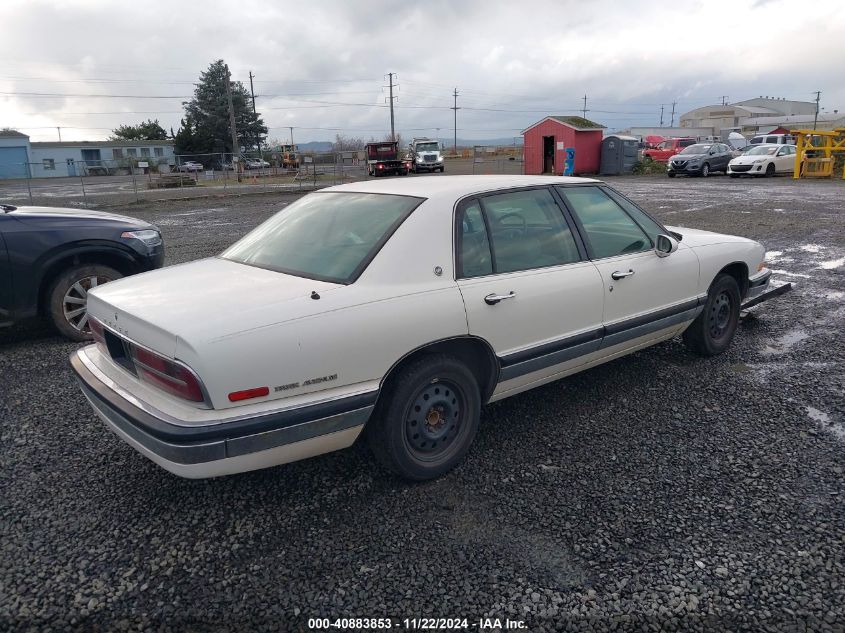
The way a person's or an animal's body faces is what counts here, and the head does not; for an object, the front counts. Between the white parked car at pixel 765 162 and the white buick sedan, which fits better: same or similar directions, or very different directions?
very different directions

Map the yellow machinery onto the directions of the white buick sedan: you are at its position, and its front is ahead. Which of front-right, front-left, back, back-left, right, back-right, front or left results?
front

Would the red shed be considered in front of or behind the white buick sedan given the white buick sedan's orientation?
in front

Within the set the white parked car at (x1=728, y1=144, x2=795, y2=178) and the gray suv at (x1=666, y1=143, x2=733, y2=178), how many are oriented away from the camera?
0

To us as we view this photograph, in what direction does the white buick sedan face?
facing away from the viewer and to the right of the viewer

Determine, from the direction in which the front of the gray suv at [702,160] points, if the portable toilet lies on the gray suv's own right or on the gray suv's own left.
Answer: on the gray suv's own right

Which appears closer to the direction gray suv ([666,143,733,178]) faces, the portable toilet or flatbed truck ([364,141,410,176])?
the flatbed truck

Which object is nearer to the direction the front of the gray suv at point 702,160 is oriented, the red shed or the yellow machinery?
the red shed

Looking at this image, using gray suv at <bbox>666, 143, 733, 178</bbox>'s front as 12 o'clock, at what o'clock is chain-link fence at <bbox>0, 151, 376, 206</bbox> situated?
The chain-link fence is roughly at 1 o'clock from the gray suv.

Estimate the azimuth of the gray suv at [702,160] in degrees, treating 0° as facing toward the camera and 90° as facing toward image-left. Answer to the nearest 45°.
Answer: approximately 45°

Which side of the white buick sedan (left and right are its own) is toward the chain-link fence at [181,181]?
left

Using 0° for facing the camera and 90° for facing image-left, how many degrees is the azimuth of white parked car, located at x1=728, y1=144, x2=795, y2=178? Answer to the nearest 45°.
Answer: approximately 45°

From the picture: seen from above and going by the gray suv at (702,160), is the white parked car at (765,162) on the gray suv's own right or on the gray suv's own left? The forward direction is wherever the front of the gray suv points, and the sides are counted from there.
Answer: on the gray suv's own left

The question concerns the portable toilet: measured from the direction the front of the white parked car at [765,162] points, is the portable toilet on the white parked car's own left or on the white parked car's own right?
on the white parked car's own right

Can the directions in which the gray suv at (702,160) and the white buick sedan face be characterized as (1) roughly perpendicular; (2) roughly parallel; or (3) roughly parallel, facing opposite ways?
roughly parallel, facing opposite ways

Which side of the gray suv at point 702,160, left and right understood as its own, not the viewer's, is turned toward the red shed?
right
